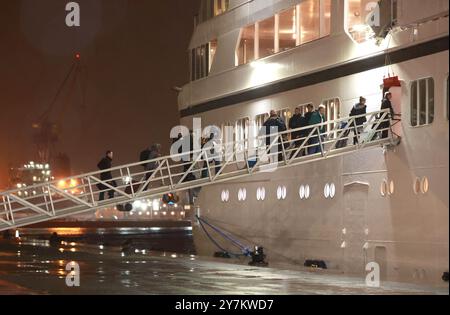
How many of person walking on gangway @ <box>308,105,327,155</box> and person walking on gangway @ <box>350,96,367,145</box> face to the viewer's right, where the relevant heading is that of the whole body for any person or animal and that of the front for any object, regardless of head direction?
2

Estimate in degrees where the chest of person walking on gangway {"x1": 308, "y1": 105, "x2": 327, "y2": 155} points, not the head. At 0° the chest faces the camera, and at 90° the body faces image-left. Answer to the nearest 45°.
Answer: approximately 270°

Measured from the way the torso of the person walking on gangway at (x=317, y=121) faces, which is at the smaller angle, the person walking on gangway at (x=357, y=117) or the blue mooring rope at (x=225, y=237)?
the person walking on gangway

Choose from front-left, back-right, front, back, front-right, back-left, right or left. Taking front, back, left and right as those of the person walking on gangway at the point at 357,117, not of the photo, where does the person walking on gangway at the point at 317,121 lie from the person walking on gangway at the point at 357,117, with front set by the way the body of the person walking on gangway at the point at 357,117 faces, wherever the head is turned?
back-left

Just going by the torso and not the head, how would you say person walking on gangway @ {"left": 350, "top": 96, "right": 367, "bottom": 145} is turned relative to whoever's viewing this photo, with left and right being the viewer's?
facing to the right of the viewer

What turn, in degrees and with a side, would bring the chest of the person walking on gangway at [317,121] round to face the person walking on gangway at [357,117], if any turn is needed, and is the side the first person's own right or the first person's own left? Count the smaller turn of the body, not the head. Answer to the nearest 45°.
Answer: approximately 45° to the first person's own right
